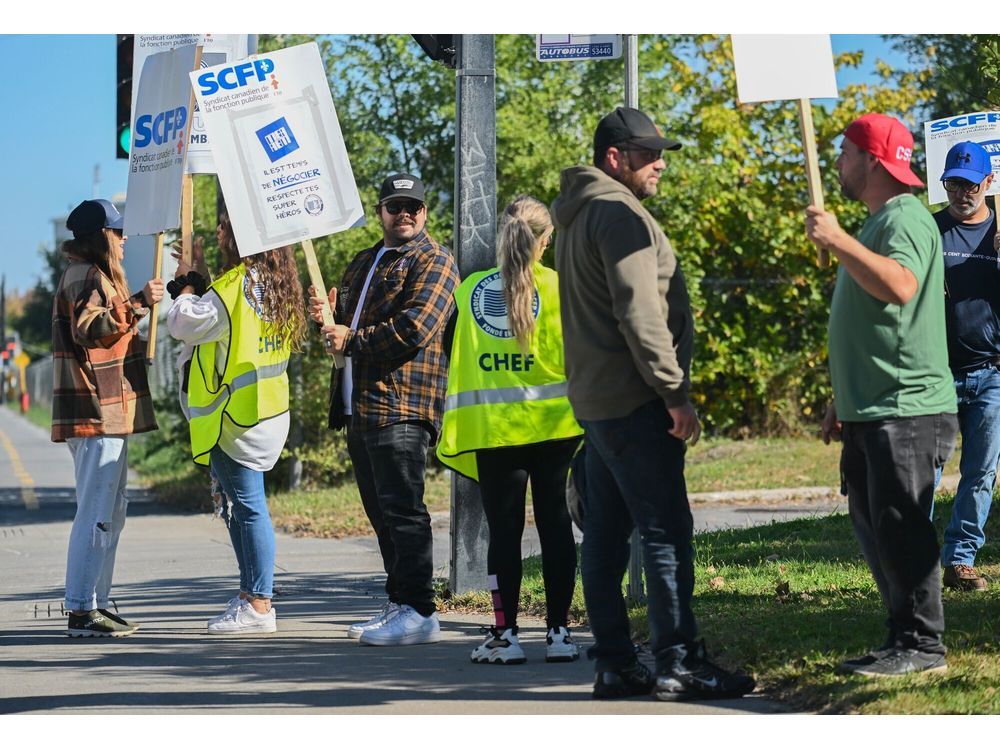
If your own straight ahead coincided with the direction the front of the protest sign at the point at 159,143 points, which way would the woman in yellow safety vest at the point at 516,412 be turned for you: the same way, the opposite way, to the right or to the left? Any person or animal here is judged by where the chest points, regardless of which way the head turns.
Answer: the opposite way

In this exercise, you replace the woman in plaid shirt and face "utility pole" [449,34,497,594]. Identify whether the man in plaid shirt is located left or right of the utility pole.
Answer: right

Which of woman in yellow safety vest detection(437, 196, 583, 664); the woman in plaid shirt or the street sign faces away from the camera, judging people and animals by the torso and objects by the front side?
the woman in yellow safety vest

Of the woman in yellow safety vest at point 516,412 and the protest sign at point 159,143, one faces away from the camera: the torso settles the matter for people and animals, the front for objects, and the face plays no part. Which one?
the woman in yellow safety vest

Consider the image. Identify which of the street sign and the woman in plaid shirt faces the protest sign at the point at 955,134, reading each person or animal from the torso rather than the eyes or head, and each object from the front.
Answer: the woman in plaid shirt

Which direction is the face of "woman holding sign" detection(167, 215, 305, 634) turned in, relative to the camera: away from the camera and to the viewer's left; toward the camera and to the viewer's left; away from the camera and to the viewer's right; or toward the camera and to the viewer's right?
away from the camera and to the viewer's left

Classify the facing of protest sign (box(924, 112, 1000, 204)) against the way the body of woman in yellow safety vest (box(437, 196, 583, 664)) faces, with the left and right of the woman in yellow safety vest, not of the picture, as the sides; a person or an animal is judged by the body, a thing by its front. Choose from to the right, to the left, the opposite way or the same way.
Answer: the opposite way

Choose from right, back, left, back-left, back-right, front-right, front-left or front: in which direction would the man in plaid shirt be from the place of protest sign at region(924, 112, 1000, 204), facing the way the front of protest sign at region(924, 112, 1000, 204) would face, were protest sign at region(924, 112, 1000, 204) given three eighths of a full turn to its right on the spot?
left

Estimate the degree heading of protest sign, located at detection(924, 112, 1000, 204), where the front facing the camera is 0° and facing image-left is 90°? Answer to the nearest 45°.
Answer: approximately 0°

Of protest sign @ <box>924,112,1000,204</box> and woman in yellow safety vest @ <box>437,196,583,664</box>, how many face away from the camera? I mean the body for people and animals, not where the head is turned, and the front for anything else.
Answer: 1

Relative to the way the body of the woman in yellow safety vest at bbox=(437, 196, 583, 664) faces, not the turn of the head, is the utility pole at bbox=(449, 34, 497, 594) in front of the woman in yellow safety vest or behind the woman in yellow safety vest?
in front

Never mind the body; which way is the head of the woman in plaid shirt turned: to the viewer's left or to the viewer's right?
to the viewer's right

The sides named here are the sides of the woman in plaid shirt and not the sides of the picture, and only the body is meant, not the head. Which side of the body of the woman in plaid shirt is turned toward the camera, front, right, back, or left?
right

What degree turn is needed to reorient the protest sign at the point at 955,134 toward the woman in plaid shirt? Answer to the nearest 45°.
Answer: approximately 45° to its right

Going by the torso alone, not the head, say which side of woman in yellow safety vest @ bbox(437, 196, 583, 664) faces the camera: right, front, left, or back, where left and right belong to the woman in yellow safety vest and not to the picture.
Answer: back

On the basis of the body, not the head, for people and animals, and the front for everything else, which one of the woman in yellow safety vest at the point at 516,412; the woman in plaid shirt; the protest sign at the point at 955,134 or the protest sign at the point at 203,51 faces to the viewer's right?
the woman in plaid shirt
